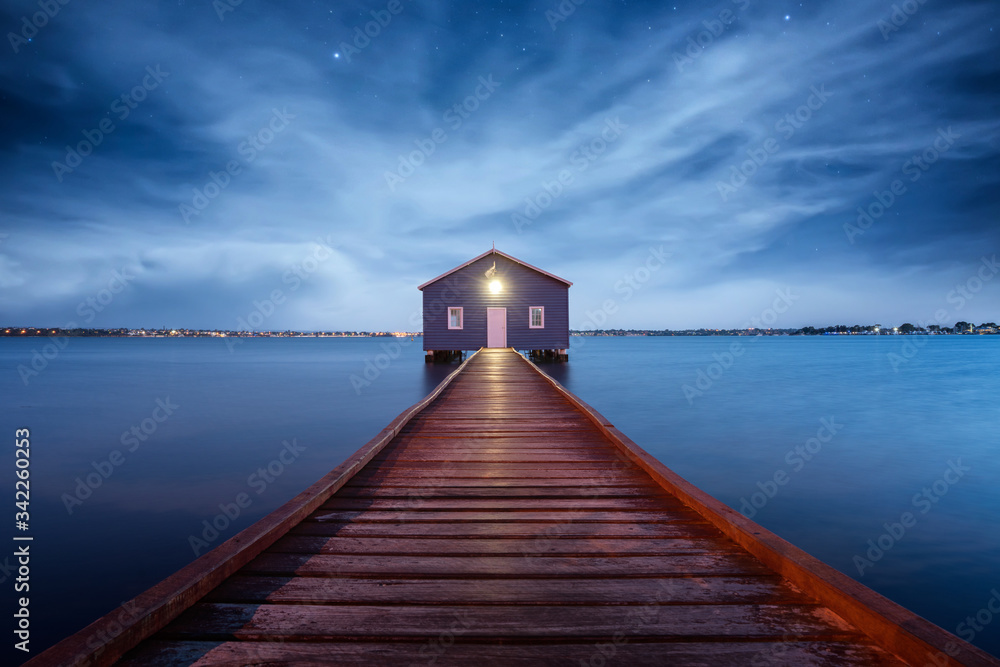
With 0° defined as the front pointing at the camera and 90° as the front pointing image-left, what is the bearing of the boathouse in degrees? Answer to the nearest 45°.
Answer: approximately 0°
